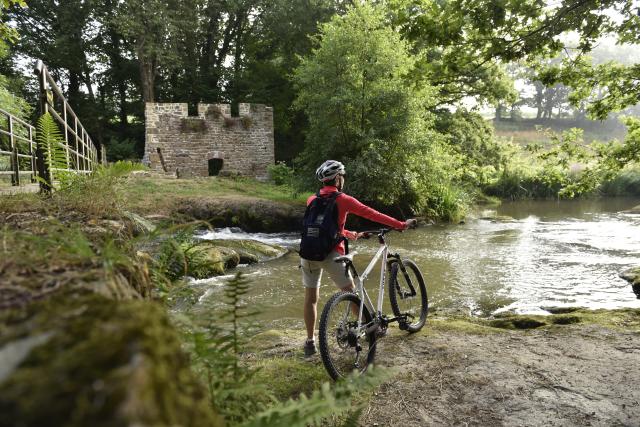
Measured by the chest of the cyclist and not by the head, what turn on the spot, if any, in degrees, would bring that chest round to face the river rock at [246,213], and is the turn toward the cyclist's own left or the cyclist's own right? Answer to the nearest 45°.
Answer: approximately 45° to the cyclist's own left

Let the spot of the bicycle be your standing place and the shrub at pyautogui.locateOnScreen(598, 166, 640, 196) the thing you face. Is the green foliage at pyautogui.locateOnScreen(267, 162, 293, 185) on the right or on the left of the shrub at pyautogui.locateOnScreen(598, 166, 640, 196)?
left

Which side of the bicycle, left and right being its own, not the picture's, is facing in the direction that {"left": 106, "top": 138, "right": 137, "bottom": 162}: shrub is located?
left

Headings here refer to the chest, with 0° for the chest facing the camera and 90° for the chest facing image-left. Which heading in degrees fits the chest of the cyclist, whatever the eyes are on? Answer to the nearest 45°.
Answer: approximately 225°

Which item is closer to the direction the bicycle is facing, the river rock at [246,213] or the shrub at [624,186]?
the shrub

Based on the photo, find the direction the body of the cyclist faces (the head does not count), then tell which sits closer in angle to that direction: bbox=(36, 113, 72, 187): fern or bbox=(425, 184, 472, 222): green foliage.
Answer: the green foliage

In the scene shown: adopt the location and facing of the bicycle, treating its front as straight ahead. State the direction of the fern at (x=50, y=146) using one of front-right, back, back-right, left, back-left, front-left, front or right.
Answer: back-left

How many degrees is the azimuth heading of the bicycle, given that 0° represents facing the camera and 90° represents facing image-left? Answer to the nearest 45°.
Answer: approximately 225°

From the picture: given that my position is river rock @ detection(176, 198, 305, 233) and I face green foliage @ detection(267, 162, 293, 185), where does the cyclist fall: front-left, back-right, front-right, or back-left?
back-right

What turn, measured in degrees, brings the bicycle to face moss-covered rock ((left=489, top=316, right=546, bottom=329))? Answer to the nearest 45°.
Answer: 0° — it already faces it

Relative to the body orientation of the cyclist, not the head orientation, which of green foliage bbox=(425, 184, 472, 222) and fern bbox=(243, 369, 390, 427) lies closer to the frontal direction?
the green foliage
